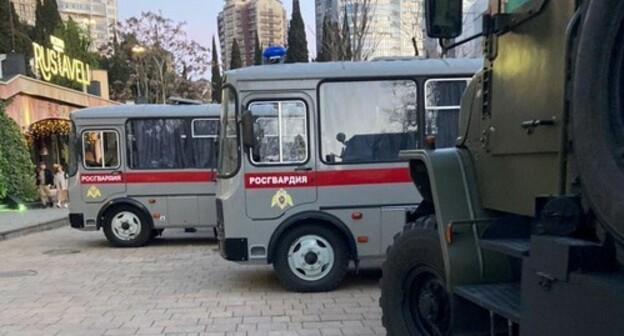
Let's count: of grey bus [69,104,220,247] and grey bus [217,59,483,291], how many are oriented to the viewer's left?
2

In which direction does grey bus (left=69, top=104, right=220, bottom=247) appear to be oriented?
to the viewer's left

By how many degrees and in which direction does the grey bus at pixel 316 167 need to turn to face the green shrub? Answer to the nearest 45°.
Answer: approximately 45° to its right

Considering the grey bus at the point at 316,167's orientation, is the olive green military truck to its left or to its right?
on its left

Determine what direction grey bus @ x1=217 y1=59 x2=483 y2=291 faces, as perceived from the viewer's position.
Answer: facing to the left of the viewer

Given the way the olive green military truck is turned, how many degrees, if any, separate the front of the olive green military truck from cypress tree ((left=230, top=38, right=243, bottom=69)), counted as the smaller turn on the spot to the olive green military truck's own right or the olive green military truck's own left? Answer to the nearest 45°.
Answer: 0° — it already faces it

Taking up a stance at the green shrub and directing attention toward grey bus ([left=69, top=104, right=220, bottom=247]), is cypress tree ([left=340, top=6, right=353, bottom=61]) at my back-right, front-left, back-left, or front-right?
back-left

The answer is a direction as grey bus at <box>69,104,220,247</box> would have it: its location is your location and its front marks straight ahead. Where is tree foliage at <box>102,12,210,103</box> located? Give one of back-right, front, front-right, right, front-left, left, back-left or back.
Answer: right

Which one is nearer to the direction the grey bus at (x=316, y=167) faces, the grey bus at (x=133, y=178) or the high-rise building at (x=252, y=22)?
the grey bus

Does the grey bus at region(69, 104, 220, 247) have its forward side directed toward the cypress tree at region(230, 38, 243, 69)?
no

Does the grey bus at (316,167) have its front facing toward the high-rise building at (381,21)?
no
